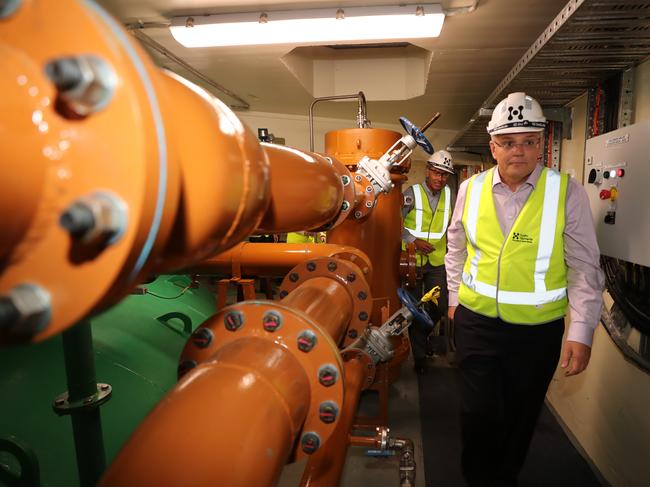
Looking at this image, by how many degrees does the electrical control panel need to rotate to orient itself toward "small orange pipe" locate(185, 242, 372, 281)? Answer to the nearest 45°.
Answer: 0° — it already faces it

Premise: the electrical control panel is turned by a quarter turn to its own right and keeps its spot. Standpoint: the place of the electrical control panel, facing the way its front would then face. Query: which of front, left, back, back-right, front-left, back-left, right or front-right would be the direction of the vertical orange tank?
front-left

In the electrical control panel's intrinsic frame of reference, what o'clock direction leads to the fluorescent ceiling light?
The fluorescent ceiling light is roughly at 1 o'clock from the electrical control panel.

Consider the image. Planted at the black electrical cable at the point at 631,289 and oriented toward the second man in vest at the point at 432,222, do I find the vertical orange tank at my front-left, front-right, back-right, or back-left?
front-left

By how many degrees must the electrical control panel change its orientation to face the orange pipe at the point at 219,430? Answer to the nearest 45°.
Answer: approximately 45° to its left

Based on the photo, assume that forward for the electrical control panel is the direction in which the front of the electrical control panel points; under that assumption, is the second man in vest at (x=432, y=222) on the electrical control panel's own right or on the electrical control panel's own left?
on the electrical control panel's own right

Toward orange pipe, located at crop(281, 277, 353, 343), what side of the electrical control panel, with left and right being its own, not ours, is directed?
front
